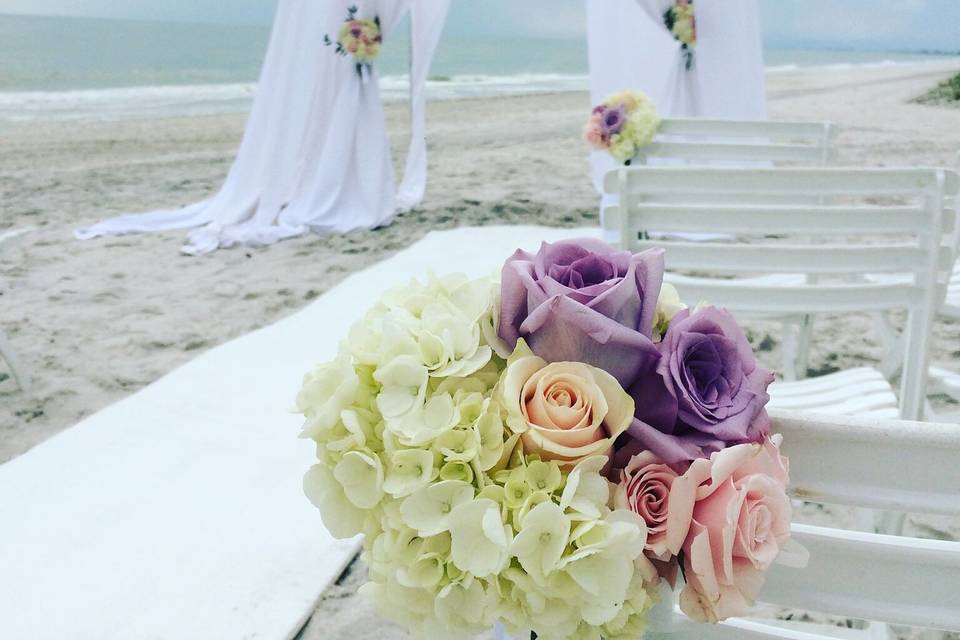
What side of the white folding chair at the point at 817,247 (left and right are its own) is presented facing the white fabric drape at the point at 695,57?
front

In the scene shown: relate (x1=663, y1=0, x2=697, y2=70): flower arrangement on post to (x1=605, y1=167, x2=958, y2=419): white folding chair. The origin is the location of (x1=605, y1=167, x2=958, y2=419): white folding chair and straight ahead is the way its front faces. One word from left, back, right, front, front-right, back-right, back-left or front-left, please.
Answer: front

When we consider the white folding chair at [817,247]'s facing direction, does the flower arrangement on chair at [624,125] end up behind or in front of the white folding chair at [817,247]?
in front

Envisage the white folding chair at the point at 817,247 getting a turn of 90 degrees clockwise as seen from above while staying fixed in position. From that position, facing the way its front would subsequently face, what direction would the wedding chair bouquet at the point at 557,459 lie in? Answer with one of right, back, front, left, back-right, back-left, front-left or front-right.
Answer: right

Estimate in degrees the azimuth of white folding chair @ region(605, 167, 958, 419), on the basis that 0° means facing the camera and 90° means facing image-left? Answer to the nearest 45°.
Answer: approximately 180°

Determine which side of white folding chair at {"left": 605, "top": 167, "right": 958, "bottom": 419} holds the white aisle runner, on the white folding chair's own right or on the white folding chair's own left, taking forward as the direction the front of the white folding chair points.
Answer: on the white folding chair's own left

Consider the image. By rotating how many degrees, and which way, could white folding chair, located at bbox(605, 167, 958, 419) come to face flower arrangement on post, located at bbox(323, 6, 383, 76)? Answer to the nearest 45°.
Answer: approximately 45° to its left
